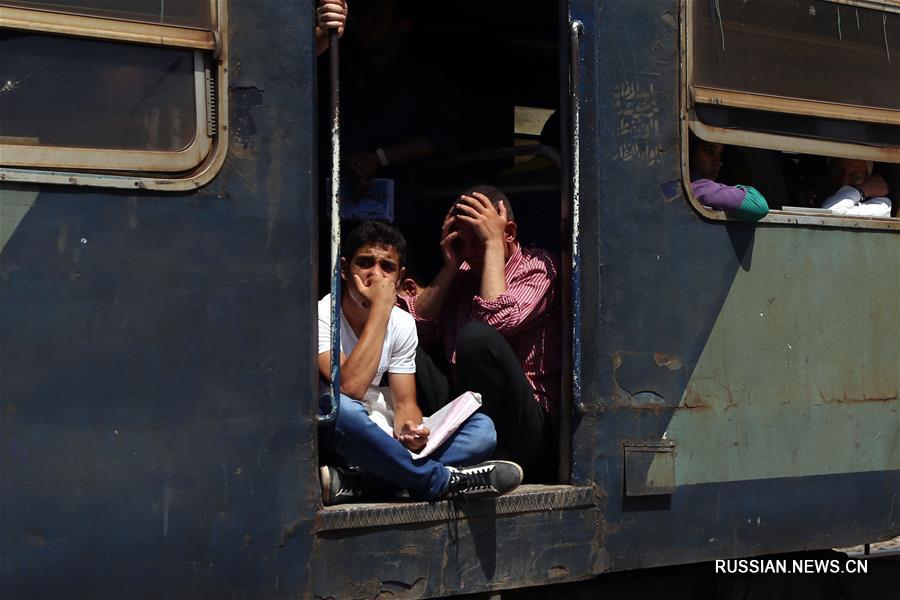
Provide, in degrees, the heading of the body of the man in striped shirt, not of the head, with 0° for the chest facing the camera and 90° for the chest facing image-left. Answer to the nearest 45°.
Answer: approximately 45°

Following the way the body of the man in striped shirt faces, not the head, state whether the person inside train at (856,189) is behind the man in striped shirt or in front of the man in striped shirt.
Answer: behind

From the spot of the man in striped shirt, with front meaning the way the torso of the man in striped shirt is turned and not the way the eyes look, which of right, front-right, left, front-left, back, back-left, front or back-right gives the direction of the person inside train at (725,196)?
back-left
